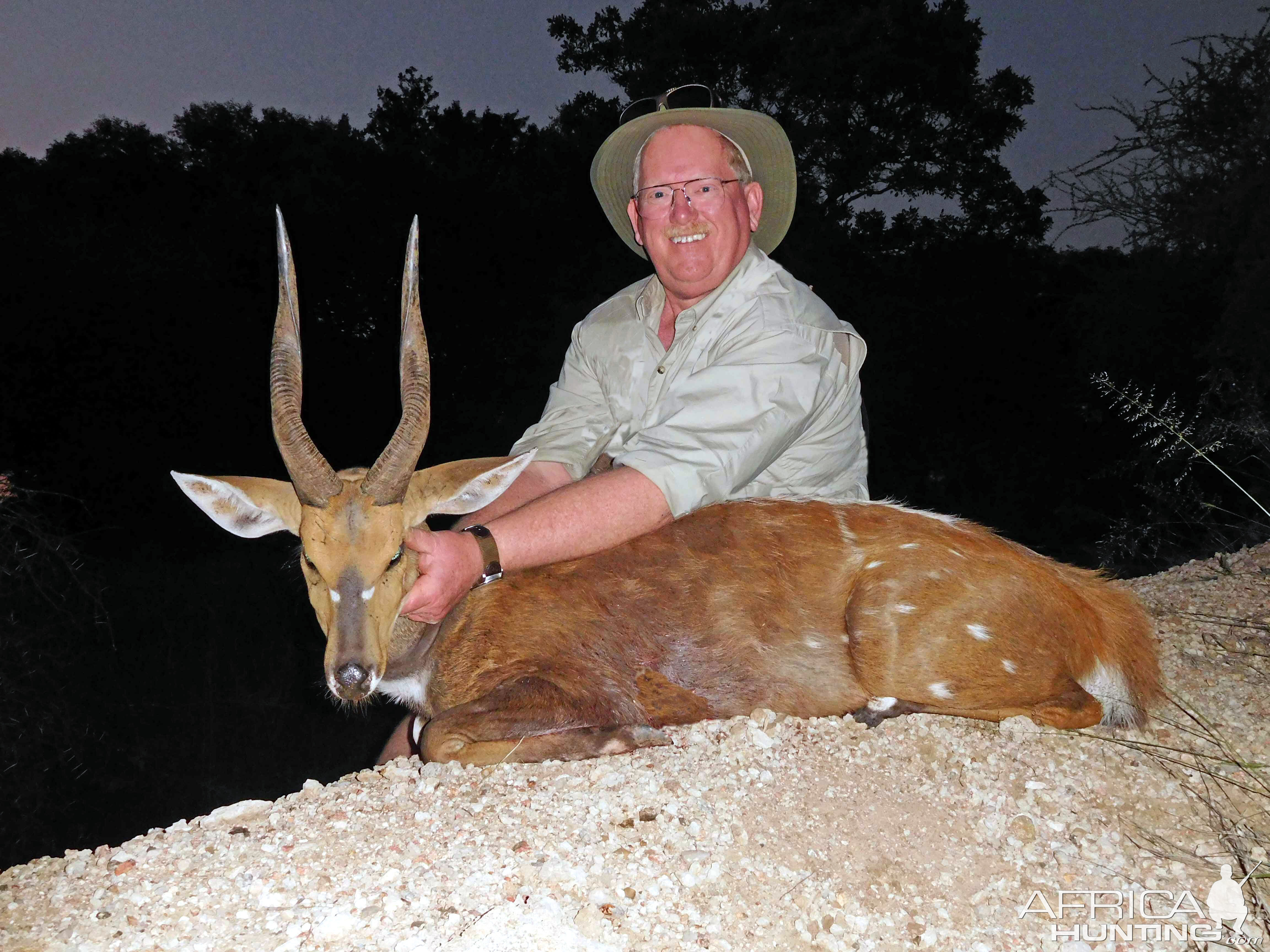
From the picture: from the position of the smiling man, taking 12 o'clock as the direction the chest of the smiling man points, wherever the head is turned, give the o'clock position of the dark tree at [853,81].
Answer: The dark tree is roughly at 5 o'clock from the smiling man.

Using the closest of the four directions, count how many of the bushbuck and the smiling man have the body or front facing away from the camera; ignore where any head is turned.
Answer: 0

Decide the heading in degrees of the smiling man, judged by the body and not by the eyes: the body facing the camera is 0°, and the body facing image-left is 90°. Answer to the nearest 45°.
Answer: approximately 45°

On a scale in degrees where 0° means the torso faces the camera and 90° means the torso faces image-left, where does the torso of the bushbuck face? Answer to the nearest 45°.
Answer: approximately 90°

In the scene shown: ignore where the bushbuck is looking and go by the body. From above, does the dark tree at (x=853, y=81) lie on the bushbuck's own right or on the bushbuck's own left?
on the bushbuck's own right
